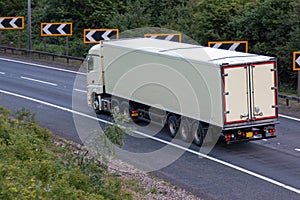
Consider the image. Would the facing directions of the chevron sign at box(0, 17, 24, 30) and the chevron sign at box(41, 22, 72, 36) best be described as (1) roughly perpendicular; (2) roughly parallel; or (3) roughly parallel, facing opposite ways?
roughly parallel

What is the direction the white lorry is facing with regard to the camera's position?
facing away from the viewer and to the left of the viewer

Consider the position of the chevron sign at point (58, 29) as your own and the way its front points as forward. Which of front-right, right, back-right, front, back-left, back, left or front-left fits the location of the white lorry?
front

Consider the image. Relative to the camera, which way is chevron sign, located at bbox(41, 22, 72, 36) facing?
toward the camera

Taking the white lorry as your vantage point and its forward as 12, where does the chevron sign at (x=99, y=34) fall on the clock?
The chevron sign is roughly at 1 o'clock from the white lorry.

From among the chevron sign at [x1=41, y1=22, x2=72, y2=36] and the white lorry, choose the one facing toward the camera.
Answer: the chevron sign

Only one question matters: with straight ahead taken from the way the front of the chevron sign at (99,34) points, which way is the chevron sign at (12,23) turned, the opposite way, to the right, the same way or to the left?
the same way

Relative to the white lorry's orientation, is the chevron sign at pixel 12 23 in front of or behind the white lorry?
in front

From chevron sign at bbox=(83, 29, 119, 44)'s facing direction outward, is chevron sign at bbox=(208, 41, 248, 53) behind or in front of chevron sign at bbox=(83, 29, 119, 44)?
in front

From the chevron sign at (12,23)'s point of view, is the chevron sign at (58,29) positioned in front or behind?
in front

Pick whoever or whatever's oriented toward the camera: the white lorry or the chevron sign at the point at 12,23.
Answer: the chevron sign

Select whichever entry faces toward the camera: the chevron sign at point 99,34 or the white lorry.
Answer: the chevron sign

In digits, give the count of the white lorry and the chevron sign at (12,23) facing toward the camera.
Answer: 1

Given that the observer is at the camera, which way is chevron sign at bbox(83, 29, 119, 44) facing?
facing the viewer

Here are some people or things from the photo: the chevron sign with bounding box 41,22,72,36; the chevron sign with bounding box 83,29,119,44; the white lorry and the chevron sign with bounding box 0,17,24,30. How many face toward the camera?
3
